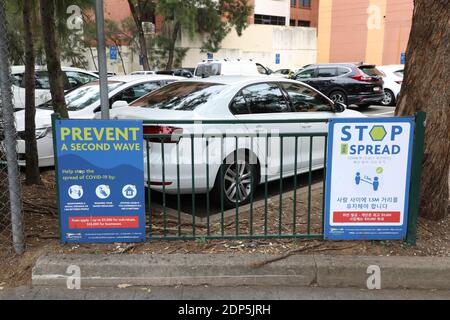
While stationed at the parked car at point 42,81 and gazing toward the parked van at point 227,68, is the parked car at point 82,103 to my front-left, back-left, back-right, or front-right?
back-right

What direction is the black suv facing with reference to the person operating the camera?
facing away from the viewer and to the left of the viewer

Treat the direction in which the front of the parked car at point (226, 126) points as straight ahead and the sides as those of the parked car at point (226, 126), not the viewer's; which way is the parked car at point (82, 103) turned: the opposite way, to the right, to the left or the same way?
the opposite way

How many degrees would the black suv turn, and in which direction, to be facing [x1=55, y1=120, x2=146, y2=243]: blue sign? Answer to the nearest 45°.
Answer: approximately 135° to its left

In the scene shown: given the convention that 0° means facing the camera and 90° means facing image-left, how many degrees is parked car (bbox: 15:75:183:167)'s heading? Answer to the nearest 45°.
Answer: approximately 45°

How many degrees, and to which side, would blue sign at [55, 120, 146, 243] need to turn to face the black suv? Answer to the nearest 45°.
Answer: approximately 135° to its left

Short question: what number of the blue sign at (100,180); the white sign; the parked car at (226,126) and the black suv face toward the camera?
2

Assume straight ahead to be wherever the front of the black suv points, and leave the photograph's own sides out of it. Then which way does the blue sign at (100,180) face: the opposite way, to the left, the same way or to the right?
the opposite way
